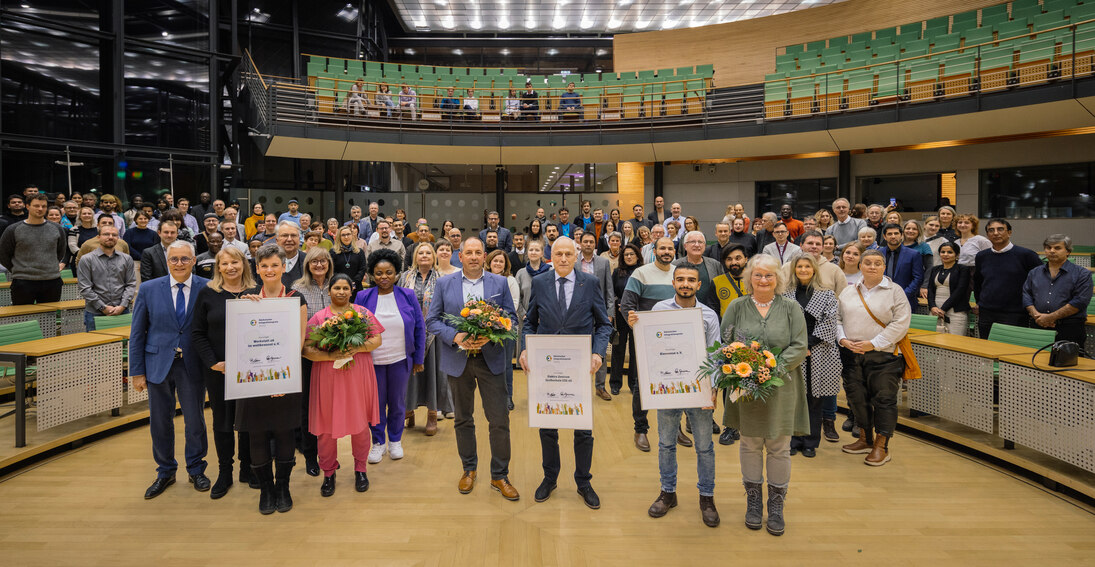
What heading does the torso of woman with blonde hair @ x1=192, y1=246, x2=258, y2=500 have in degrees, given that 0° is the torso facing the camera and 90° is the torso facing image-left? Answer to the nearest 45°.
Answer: approximately 315°

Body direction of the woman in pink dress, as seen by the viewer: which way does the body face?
toward the camera

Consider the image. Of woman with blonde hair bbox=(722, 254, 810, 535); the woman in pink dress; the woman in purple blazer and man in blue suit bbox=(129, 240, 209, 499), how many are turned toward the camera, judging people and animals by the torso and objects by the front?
4

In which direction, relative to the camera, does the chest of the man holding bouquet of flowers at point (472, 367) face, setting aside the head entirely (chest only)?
toward the camera

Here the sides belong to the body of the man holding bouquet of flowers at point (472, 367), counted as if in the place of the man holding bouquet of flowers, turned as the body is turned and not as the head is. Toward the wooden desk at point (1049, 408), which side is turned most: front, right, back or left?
left

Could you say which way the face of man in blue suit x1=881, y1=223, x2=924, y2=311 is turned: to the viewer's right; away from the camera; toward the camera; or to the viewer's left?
toward the camera

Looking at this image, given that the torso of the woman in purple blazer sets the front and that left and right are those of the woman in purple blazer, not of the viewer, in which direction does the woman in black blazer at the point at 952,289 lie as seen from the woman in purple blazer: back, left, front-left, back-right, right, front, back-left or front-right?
left

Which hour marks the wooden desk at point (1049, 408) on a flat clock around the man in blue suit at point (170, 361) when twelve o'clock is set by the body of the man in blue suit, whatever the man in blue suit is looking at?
The wooden desk is roughly at 10 o'clock from the man in blue suit.

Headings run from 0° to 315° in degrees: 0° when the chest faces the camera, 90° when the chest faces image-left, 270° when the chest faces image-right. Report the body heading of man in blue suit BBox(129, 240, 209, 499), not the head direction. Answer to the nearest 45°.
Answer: approximately 0°

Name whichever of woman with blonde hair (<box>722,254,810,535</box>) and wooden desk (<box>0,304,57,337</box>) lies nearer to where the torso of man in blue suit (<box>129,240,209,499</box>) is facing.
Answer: the woman with blonde hair

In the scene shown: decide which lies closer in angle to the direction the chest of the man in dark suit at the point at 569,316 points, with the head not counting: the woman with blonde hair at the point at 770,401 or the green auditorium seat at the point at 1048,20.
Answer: the woman with blonde hair

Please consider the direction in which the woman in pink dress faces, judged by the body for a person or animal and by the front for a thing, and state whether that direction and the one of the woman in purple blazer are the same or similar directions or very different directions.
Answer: same or similar directions

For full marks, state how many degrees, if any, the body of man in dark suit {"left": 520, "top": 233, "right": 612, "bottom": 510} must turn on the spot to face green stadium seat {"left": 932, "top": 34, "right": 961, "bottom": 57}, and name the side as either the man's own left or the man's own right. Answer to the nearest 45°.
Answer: approximately 135° to the man's own left
